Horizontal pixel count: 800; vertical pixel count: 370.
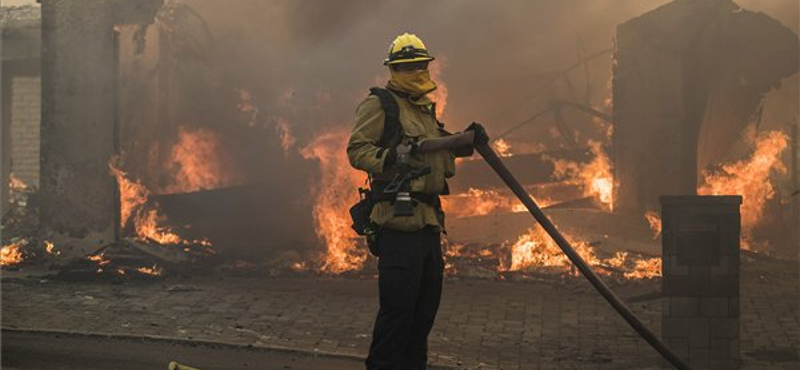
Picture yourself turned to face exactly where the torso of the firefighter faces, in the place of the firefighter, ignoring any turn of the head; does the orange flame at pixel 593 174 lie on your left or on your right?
on your left

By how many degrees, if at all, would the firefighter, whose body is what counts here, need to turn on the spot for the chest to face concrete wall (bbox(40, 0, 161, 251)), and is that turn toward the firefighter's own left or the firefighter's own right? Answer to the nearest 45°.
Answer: approximately 180°

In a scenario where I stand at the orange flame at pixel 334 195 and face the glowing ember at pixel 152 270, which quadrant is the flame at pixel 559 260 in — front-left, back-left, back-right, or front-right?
back-left

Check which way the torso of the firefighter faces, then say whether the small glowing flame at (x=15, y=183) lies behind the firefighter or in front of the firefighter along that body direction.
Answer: behind

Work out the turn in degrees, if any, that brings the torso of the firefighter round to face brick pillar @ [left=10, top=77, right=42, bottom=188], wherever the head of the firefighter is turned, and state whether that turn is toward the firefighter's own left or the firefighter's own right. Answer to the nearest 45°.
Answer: approximately 180°

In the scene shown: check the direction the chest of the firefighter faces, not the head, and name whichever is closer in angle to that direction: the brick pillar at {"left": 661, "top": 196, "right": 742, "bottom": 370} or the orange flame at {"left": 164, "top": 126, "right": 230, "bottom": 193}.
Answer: the brick pillar

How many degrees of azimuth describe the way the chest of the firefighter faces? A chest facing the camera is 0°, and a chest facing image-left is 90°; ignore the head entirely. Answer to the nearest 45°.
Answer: approximately 315°

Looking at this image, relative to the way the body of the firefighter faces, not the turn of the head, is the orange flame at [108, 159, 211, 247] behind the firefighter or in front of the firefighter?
behind

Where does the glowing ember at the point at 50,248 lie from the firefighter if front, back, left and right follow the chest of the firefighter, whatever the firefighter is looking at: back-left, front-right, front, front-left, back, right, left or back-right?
back

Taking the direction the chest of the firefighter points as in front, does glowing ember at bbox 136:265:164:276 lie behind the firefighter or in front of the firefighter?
behind
